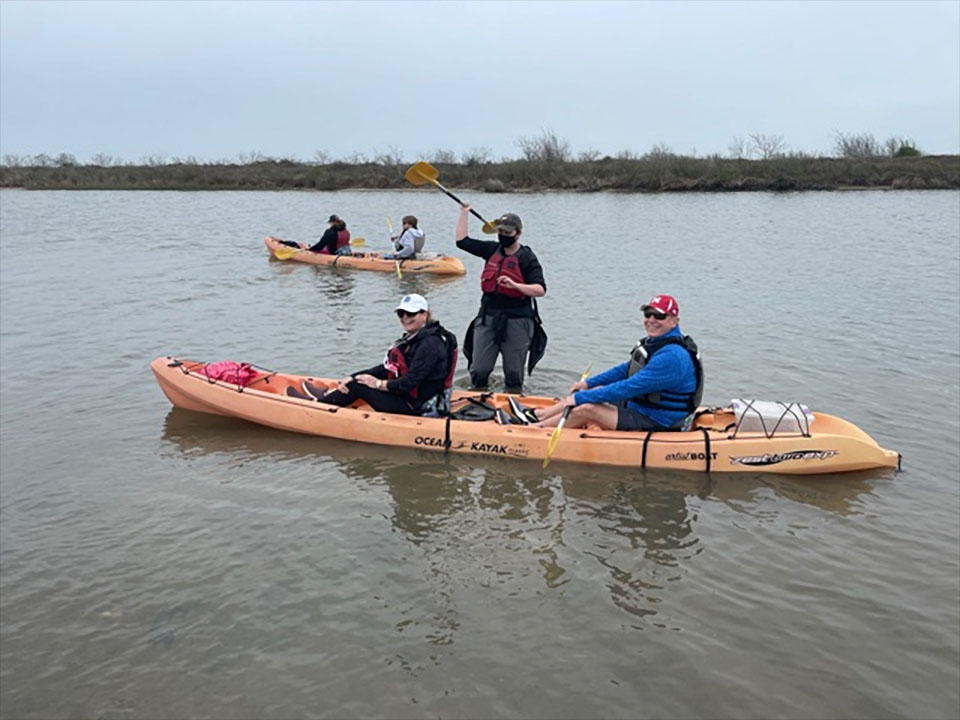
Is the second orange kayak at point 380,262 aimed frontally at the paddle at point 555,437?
no

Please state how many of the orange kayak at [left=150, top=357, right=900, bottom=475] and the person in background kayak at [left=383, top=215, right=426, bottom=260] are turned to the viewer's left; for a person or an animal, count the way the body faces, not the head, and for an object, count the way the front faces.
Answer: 2

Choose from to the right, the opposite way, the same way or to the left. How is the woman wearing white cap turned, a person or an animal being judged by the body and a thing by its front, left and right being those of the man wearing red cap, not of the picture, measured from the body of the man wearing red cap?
the same way

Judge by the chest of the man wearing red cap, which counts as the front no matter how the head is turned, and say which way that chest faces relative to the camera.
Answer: to the viewer's left

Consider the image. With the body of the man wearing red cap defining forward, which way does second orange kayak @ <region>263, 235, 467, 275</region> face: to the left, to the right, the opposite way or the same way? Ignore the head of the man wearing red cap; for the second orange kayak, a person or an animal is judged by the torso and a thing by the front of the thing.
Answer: the same way

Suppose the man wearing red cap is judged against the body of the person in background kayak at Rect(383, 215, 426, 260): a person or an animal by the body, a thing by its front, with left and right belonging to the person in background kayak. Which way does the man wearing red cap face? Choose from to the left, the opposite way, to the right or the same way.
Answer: the same way

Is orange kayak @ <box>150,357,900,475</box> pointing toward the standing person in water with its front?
no

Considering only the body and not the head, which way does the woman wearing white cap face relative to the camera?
to the viewer's left

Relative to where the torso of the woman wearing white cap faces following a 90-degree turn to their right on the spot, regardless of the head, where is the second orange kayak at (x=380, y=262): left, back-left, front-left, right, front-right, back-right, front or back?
front

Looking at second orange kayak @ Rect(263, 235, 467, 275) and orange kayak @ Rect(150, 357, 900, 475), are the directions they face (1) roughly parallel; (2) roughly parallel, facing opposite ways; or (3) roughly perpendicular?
roughly parallel

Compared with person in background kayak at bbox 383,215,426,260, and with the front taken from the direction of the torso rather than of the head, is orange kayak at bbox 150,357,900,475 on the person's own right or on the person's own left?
on the person's own left

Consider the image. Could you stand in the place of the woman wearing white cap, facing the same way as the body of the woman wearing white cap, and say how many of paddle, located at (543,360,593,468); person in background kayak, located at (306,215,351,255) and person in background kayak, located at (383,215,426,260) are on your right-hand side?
2

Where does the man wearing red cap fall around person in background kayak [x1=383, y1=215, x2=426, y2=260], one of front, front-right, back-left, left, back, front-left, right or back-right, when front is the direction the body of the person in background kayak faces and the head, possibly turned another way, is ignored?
left

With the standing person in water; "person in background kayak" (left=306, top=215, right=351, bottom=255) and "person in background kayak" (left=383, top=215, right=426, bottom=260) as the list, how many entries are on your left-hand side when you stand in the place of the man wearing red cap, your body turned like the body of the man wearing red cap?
0

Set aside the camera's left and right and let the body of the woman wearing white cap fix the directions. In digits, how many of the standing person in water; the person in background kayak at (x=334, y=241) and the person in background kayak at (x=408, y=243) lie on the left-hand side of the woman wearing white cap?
0

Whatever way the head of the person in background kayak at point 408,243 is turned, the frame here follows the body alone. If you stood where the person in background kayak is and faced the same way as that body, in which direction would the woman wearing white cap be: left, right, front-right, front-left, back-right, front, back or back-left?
left

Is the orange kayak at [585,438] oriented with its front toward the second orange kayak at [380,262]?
no
